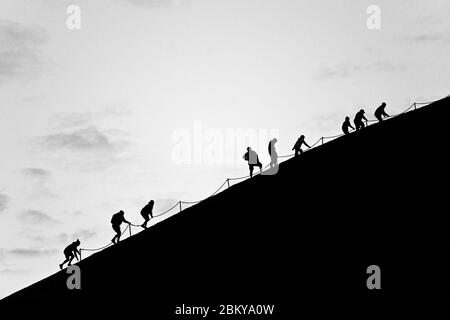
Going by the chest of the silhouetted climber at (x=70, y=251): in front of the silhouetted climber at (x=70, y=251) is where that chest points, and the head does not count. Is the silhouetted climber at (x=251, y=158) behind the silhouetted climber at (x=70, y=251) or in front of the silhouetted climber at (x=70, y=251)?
in front

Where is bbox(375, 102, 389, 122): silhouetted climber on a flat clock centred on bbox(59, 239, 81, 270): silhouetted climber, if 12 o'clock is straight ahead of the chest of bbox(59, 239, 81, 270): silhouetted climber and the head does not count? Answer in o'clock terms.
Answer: bbox(375, 102, 389, 122): silhouetted climber is roughly at 12 o'clock from bbox(59, 239, 81, 270): silhouetted climber.

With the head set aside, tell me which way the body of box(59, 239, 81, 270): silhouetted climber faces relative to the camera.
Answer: to the viewer's right

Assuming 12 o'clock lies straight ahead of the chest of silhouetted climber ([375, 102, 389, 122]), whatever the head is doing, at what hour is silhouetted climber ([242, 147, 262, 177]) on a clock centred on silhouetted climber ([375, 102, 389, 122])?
silhouetted climber ([242, 147, 262, 177]) is roughly at 5 o'clock from silhouetted climber ([375, 102, 389, 122]).

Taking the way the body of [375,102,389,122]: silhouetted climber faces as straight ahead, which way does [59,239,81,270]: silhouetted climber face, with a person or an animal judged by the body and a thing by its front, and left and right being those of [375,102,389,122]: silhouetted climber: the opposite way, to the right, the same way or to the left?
the same way

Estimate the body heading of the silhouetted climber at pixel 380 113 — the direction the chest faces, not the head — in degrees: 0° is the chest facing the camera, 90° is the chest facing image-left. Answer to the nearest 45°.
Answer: approximately 270°

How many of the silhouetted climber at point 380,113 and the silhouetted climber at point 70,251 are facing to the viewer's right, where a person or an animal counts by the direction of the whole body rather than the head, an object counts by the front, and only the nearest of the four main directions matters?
2
